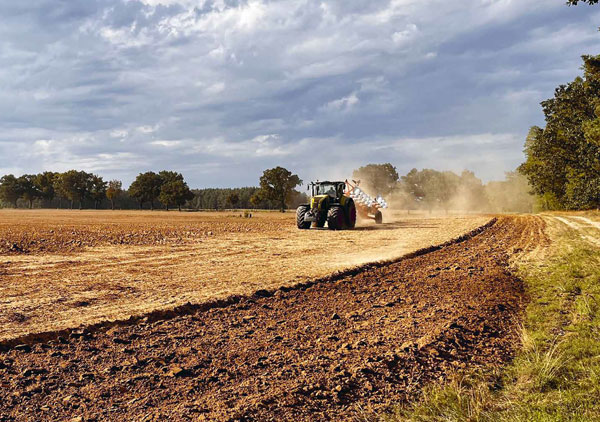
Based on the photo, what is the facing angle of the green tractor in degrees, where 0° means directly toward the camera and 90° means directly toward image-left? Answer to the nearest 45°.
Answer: approximately 45°
